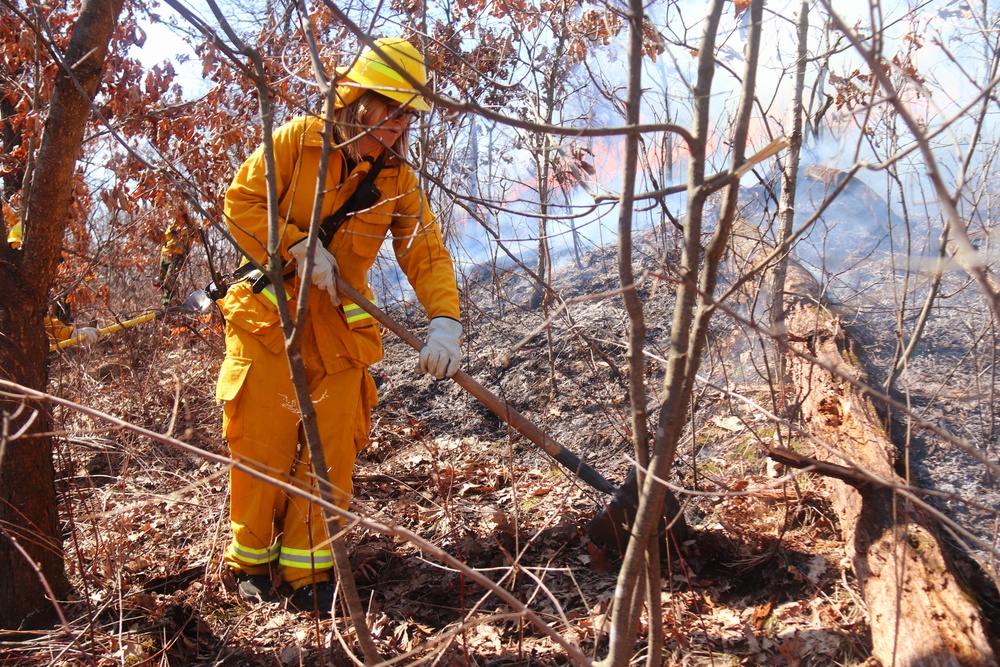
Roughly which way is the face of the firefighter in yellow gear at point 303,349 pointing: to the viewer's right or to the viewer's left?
to the viewer's right

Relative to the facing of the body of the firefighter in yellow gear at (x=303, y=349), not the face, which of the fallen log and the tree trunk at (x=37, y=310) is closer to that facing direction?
the fallen log

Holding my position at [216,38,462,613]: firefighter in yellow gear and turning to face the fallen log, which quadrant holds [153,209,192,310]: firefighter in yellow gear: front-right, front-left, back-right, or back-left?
back-left

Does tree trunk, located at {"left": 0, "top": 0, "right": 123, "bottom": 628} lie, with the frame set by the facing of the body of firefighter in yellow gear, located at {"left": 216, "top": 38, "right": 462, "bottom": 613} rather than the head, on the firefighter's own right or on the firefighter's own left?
on the firefighter's own right

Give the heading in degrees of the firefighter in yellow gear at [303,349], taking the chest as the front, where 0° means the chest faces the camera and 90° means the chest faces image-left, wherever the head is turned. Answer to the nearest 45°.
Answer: approximately 315°

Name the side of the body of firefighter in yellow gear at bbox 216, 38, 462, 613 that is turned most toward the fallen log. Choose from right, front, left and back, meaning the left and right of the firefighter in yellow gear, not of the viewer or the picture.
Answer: left
